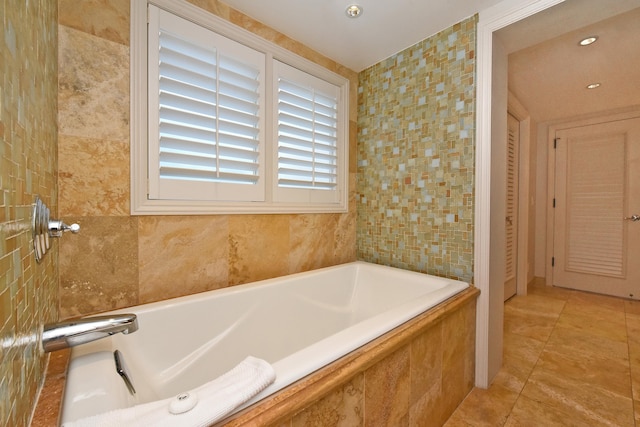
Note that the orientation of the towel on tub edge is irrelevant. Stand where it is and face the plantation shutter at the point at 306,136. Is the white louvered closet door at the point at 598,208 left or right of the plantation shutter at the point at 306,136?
right

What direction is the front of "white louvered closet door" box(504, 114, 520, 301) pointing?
to the viewer's right

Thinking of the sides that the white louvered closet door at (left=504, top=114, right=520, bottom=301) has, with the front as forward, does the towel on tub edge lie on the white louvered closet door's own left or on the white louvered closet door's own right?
on the white louvered closet door's own right

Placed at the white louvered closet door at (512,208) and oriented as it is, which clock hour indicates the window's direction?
The window is roughly at 4 o'clock from the white louvered closet door.

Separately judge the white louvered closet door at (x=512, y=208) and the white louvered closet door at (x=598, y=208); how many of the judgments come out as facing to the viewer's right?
1

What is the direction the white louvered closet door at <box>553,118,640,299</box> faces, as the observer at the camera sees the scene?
facing the viewer and to the left of the viewer

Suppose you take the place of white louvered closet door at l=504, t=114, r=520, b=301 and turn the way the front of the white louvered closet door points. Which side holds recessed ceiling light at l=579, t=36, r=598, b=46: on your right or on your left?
on your right

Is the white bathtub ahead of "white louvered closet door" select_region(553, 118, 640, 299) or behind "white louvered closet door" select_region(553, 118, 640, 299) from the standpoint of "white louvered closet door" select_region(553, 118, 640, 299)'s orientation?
ahead

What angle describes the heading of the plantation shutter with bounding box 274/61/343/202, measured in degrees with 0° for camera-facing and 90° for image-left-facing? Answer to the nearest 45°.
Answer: approximately 315°

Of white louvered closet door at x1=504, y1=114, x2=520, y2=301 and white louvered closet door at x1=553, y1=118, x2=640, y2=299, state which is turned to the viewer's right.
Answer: white louvered closet door at x1=504, y1=114, x2=520, y2=301

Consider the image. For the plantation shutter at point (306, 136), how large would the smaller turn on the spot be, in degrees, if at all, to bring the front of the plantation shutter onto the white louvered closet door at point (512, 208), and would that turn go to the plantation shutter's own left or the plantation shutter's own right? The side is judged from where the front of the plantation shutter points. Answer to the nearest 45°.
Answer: approximately 90° to the plantation shutter's own left
